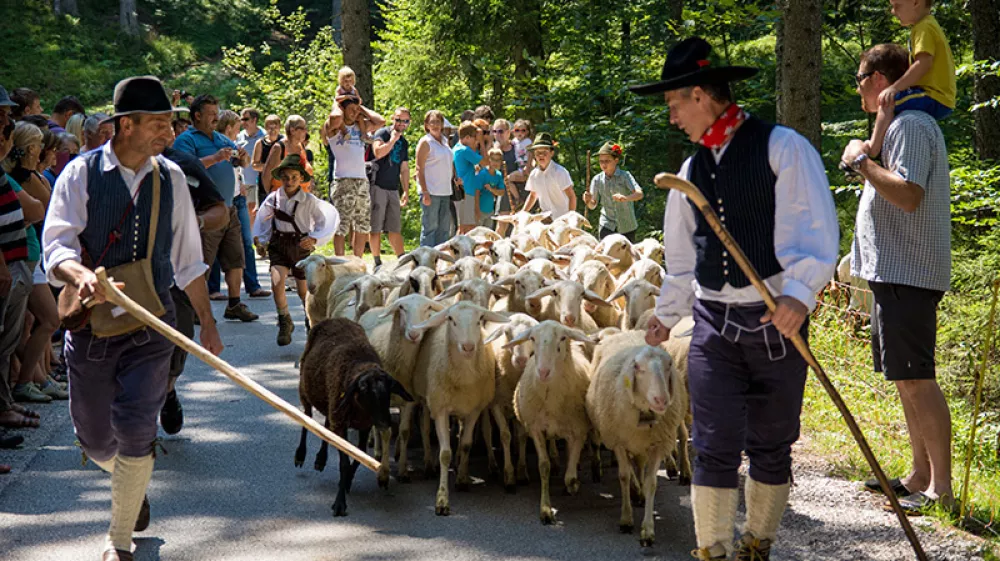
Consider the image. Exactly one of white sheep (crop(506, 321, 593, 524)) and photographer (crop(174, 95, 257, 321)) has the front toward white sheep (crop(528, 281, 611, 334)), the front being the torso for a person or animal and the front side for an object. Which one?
the photographer

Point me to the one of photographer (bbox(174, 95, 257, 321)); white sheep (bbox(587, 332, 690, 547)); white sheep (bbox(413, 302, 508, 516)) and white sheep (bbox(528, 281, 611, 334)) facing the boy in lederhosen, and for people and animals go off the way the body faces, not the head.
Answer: the photographer

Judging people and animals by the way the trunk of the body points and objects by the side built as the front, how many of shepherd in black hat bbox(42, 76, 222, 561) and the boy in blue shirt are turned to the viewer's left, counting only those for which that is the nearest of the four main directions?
0

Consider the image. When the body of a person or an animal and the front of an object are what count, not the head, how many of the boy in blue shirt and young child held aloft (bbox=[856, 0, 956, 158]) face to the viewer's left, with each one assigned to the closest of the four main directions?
1

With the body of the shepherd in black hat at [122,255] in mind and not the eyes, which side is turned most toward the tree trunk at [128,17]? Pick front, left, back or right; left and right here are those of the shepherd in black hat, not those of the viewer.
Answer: back

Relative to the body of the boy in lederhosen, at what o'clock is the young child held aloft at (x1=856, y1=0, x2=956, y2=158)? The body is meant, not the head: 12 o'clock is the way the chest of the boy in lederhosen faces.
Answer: The young child held aloft is roughly at 11 o'clock from the boy in lederhosen.

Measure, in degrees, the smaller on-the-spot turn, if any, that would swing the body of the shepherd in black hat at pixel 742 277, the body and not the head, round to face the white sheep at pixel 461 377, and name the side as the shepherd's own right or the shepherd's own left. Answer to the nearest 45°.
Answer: approximately 90° to the shepherd's own right

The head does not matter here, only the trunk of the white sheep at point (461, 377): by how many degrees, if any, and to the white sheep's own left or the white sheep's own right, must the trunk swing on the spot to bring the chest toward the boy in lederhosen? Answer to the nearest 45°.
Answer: approximately 135° to the white sheep's own right

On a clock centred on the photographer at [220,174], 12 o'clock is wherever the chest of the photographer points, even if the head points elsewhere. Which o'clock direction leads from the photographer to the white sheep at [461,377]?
The white sheep is roughly at 1 o'clock from the photographer.

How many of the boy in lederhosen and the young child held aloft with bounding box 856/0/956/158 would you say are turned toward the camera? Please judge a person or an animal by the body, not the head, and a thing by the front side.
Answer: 1

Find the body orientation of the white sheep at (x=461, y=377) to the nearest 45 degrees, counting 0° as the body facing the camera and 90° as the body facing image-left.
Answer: approximately 0°

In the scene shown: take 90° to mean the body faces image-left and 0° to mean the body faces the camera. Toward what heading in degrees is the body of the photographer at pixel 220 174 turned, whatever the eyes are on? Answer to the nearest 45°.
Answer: approximately 315°

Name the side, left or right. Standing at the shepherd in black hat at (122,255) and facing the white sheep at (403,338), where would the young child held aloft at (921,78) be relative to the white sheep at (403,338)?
right

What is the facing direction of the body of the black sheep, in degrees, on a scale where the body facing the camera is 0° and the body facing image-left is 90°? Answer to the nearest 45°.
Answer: approximately 315°

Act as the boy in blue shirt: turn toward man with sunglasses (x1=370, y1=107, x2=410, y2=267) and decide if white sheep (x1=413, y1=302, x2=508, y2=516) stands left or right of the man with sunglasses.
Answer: left
